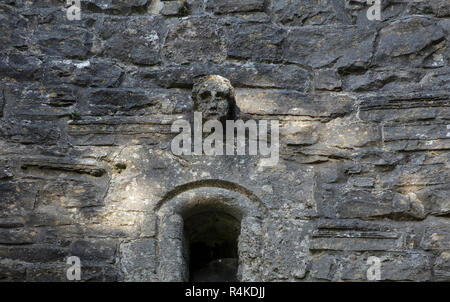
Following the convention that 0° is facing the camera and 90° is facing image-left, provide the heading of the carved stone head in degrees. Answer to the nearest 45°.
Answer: approximately 0°

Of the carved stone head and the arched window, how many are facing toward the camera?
2

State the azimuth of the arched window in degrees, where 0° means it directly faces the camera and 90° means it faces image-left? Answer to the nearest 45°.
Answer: approximately 0°
